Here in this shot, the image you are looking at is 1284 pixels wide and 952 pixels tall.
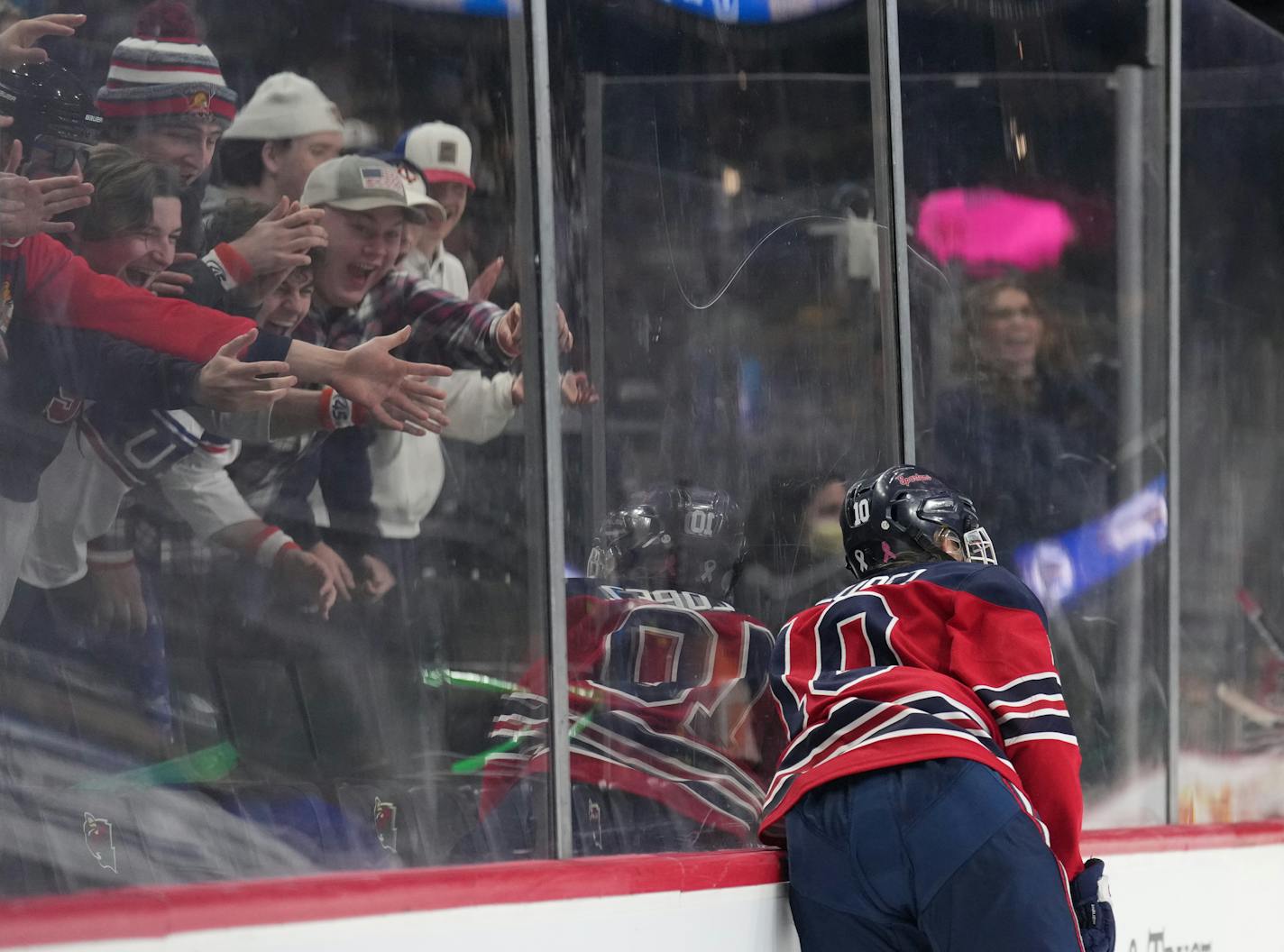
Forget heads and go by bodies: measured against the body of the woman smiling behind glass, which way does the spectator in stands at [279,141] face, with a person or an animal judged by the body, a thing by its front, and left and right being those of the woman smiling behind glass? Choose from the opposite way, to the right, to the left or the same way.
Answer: to the left

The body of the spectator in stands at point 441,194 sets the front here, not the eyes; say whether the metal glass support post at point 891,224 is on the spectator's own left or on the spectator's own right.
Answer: on the spectator's own left

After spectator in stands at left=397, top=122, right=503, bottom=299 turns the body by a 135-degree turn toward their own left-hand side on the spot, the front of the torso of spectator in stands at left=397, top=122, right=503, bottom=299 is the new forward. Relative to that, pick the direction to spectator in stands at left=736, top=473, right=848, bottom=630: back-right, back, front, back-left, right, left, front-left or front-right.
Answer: front-right

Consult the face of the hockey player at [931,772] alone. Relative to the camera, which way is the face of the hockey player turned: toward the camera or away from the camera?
away from the camera

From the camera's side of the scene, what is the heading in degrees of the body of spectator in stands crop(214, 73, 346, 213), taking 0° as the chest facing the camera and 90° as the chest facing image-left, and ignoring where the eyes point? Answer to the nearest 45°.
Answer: approximately 270°

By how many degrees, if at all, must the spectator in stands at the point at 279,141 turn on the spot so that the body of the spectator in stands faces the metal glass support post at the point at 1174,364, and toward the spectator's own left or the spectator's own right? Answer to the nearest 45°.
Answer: approximately 45° to the spectator's own left

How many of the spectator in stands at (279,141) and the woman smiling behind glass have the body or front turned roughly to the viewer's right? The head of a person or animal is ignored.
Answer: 1

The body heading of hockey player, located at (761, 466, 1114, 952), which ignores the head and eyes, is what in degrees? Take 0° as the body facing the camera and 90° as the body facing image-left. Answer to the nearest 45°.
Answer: approximately 225°

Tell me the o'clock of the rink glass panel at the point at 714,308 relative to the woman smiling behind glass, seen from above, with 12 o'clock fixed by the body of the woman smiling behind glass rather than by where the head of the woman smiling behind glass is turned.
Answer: The rink glass panel is roughly at 1 o'clock from the woman smiling behind glass.
